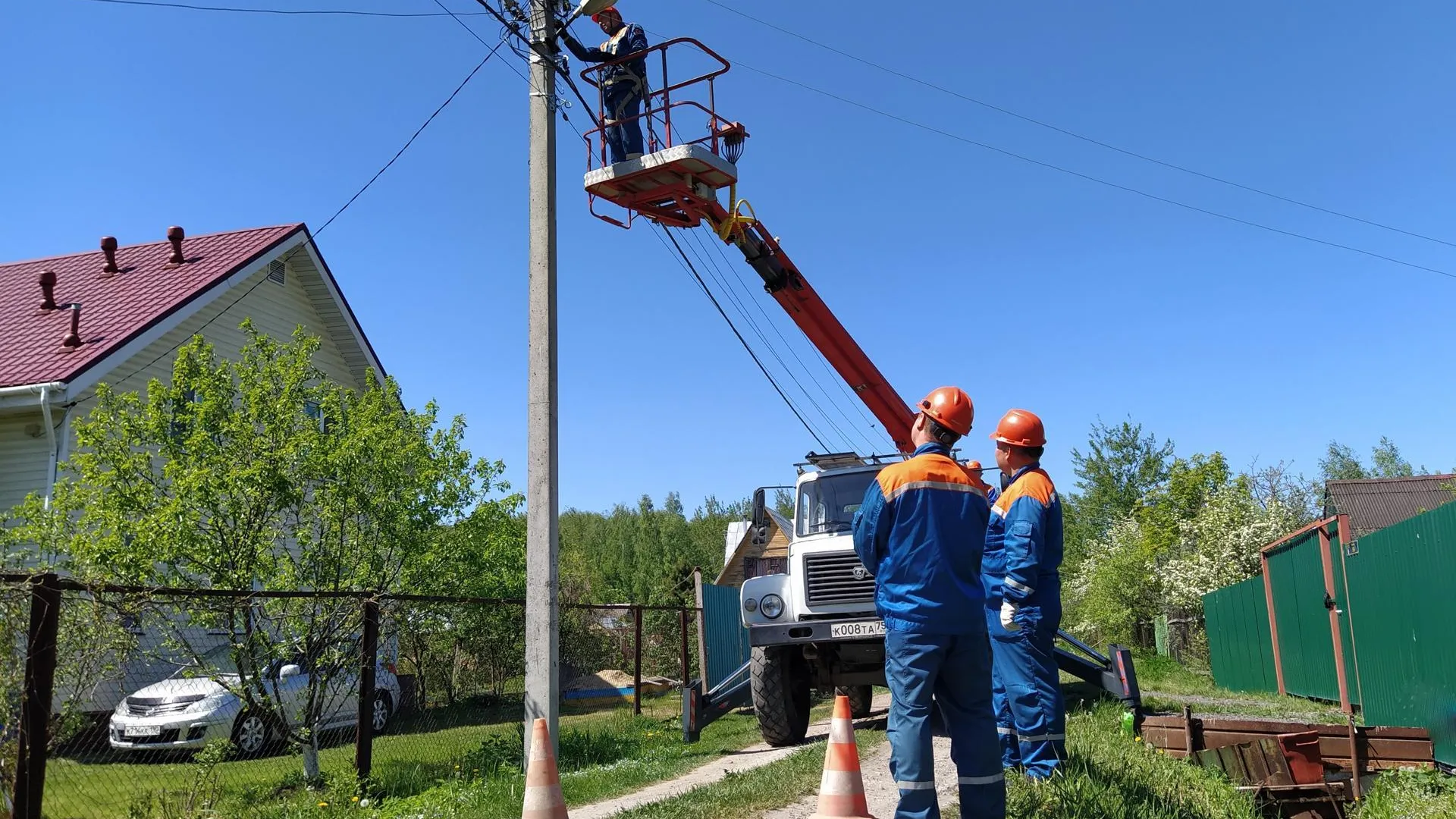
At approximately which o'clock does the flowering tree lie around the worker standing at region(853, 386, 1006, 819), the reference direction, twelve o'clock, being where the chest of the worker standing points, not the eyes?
The flowering tree is roughly at 2 o'clock from the worker standing.

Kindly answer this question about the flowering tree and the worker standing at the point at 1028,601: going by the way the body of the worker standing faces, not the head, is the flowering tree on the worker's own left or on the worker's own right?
on the worker's own right

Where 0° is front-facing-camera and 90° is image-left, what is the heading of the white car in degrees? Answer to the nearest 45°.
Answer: approximately 45°

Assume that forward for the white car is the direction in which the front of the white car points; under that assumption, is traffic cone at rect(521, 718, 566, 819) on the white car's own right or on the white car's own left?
on the white car's own left

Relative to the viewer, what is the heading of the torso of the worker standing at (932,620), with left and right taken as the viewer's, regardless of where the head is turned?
facing away from the viewer and to the left of the viewer

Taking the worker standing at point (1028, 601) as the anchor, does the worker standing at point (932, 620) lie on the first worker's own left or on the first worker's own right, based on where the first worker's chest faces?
on the first worker's own left

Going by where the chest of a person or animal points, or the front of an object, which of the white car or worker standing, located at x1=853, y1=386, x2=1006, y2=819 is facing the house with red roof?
the worker standing
